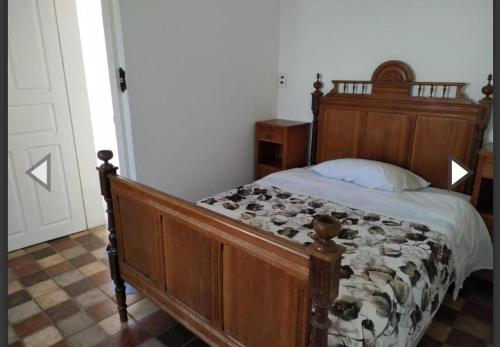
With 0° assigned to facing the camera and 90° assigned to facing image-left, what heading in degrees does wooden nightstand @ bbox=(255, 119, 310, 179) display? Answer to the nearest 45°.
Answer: approximately 45°

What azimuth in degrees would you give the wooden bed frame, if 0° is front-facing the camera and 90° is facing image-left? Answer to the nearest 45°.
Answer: approximately 45°

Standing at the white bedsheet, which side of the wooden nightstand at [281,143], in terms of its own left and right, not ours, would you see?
left

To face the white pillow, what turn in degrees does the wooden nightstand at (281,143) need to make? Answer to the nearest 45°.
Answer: approximately 90° to its left

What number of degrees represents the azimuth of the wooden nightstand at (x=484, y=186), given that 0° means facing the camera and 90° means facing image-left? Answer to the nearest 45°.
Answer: approximately 45°

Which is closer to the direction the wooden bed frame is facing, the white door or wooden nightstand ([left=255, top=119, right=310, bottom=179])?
the white door

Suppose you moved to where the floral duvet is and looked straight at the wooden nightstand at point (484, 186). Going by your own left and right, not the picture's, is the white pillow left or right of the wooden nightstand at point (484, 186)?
left

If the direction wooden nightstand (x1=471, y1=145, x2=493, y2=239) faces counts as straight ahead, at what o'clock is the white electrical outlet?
The white electrical outlet is roughly at 2 o'clock from the wooden nightstand.
